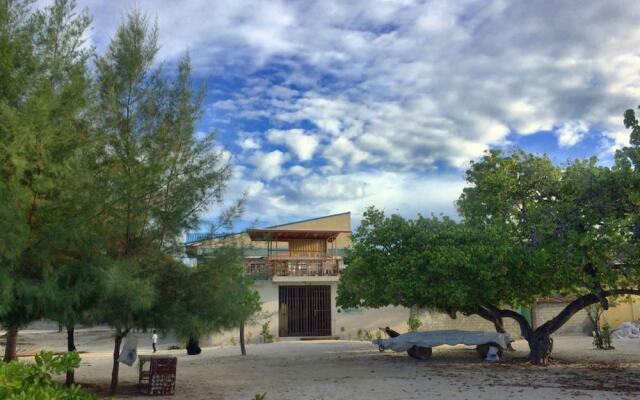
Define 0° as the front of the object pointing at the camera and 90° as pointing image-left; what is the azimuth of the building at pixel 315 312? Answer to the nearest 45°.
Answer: approximately 0°

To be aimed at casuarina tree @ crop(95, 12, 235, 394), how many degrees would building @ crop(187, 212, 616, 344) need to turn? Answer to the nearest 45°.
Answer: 0° — it already faces it

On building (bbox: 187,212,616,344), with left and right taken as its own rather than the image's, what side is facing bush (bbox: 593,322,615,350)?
left

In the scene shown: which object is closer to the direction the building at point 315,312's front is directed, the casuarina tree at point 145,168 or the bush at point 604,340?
the casuarina tree

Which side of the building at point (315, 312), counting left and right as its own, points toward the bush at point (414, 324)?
left

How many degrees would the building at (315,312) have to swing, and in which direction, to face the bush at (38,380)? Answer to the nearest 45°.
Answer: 0° — it already faces it

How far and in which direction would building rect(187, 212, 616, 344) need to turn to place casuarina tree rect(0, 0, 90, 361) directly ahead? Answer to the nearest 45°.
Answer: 0° — it already faces it
